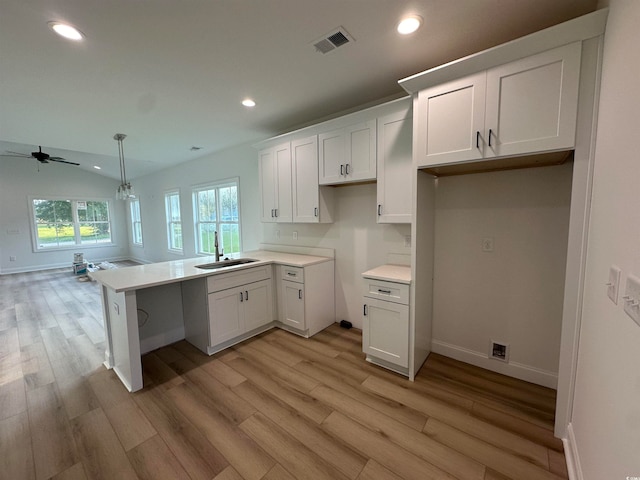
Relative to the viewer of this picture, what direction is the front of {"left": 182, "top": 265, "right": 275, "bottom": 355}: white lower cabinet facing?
facing the viewer and to the right of the viewer

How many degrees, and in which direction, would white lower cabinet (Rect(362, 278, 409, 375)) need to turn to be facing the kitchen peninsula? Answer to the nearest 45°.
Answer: approximately 45° to its right

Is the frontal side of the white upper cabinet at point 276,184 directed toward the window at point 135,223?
no

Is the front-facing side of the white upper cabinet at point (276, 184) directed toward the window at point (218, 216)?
no

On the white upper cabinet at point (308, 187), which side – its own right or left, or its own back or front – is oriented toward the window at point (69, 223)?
right

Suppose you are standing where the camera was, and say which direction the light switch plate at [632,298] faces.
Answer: facing to the left of the viewer

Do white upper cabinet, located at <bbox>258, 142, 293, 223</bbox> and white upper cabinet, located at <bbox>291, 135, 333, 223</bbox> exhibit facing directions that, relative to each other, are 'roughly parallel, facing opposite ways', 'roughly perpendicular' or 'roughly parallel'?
roughly parallel

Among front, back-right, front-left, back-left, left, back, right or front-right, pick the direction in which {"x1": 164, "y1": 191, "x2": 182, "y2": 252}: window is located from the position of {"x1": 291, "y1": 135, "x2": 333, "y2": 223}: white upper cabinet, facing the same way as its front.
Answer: right

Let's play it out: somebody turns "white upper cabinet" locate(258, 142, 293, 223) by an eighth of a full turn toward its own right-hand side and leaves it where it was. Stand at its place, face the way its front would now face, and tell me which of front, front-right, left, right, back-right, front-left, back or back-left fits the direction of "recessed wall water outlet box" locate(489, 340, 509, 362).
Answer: back-left

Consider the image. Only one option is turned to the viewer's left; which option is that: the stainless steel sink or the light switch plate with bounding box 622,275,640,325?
the light switch plate

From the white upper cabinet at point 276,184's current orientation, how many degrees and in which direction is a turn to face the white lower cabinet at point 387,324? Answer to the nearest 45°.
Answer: approximately 90° to its left
